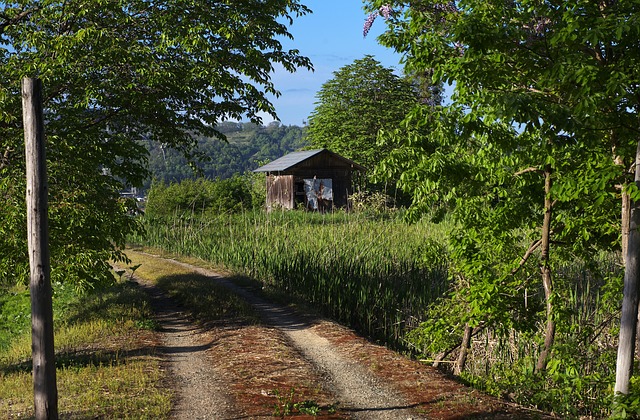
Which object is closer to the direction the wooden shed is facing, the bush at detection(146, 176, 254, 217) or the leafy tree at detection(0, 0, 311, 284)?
the leafy tree

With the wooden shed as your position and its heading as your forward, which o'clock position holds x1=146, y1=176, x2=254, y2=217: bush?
The bush is roughly at 4 o'clock from the wooden shed.

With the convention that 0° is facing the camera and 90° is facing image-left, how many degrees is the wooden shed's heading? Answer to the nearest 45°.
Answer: approximately 315°

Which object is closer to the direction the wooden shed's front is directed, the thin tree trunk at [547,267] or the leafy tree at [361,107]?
the thin tree trunk

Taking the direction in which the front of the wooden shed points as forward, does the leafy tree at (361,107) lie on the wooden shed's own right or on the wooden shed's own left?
on the wooden shed's own left
